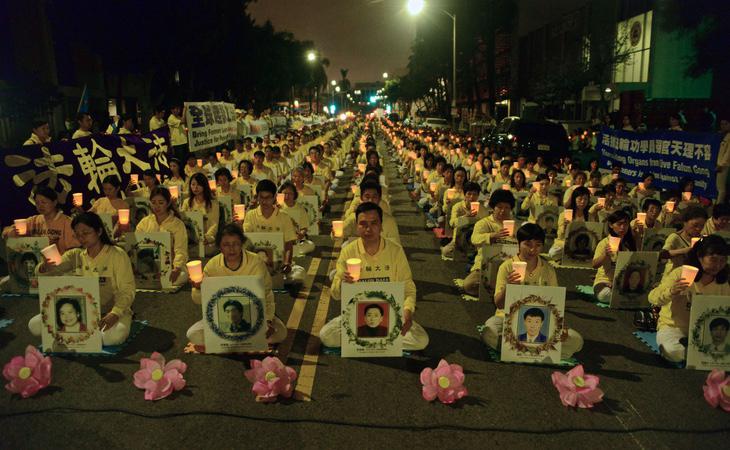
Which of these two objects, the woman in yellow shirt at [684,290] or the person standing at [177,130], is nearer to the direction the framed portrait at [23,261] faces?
the woman in yellow shirt

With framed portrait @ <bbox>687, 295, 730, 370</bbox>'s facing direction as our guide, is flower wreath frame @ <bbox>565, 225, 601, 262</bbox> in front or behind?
behind

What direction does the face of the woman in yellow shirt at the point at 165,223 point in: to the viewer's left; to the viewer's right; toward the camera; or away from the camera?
toward the camera

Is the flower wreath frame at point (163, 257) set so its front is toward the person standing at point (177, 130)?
no

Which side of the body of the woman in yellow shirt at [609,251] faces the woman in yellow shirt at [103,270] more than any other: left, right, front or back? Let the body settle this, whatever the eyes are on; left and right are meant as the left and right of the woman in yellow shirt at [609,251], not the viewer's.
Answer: right

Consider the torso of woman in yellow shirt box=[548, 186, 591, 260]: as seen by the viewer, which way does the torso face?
toward the camera

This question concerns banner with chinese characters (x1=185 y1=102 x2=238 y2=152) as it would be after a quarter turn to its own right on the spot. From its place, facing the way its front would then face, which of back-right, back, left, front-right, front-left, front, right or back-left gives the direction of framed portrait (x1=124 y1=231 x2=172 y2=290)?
front-left

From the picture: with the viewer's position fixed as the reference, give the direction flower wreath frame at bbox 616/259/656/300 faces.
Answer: facing the viewer

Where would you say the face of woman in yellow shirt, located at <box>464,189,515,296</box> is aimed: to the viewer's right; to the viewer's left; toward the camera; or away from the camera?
toward the camera

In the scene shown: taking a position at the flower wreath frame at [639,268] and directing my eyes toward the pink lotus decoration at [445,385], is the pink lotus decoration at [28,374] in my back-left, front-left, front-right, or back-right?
front-right

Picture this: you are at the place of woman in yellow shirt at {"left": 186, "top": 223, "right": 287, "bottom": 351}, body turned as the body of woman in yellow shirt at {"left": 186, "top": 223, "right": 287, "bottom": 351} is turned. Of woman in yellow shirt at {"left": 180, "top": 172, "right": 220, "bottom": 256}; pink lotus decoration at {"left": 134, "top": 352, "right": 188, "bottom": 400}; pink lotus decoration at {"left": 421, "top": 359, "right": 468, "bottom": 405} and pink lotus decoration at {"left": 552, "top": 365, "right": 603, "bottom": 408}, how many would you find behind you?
1

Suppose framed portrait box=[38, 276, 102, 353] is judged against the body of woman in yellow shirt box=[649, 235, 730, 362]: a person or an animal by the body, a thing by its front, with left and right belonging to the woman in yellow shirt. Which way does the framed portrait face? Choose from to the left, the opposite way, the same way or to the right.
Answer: the same way

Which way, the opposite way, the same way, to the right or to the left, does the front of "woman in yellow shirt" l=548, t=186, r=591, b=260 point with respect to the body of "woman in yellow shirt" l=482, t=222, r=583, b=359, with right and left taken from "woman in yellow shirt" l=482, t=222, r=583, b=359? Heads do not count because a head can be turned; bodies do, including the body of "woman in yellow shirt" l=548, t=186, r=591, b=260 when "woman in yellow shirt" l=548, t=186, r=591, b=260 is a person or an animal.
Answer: the same way

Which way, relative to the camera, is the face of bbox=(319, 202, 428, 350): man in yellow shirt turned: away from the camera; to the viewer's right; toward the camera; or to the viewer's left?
toward the camera

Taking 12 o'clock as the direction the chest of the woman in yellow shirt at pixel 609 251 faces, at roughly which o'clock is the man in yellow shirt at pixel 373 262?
The man in yellow shirt is roughly at 3 o'clock from the woman in yellow shirt.

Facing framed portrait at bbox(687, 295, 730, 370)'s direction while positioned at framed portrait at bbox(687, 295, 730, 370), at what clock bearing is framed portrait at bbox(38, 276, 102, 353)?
framed portrait at bbox(38, 276, 102, 353) is roughly at 2 o'clock from framed portrait at bbox(687, 295, 730, 370).
